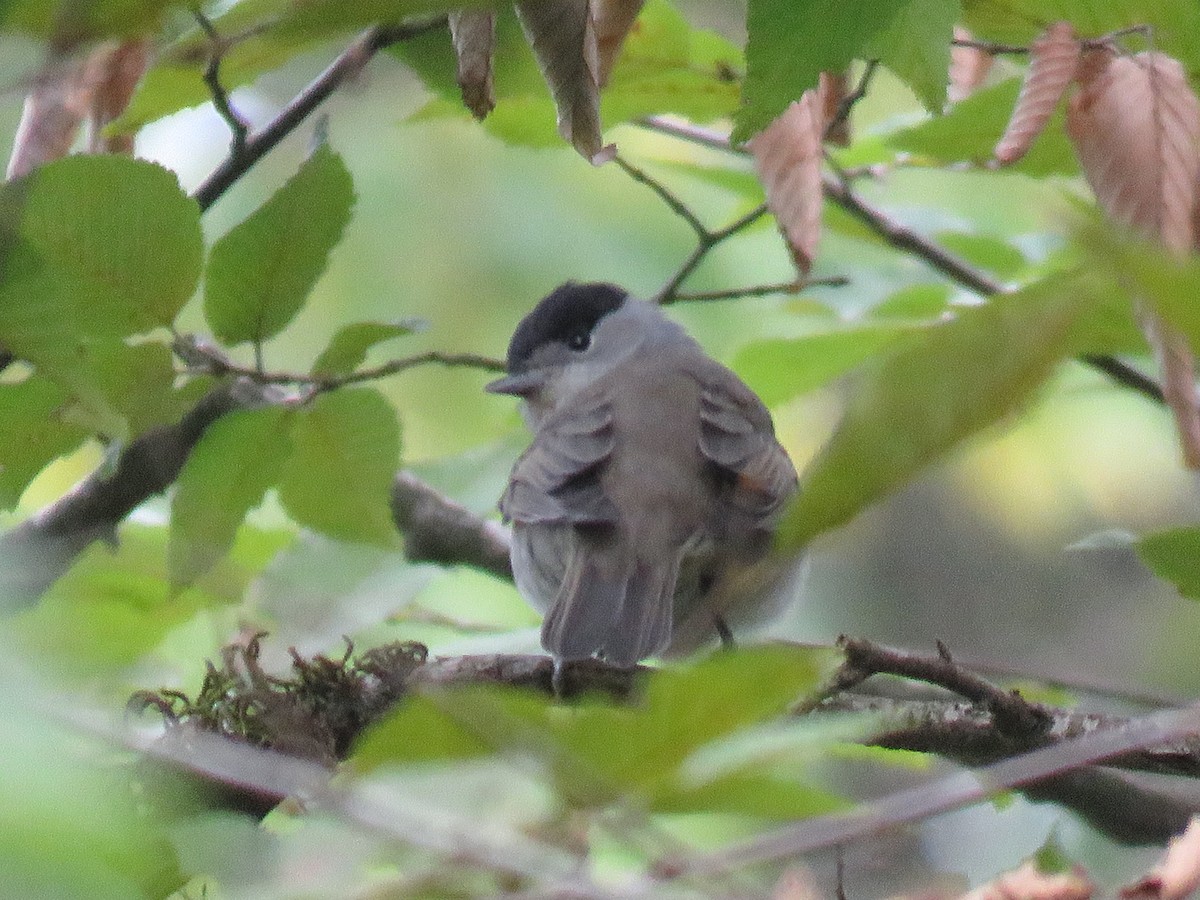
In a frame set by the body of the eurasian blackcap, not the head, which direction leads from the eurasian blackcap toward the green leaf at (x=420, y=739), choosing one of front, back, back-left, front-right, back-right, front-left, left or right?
back

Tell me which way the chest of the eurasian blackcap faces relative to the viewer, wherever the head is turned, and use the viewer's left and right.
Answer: facing away from the viewer

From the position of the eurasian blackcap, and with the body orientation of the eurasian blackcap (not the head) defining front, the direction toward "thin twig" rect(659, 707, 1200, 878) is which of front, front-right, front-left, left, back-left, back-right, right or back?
back
